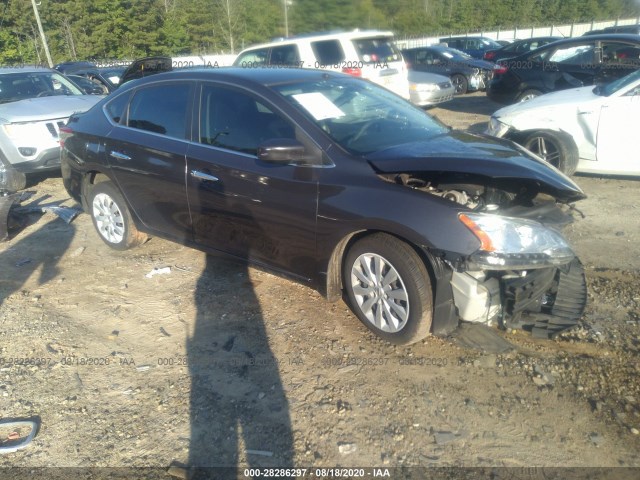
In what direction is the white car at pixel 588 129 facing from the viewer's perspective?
to the viewer's left

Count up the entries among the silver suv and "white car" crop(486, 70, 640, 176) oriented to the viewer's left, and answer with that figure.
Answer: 1

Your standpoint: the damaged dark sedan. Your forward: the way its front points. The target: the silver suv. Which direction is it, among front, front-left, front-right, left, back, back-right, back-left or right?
back

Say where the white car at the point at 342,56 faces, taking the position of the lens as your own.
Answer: facing away from the viewer and to the left of the viewer

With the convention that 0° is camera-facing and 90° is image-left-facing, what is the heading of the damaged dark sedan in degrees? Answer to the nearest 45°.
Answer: approximately 315°

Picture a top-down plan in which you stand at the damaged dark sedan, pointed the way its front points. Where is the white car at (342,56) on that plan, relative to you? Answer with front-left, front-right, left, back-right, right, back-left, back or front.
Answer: back-left

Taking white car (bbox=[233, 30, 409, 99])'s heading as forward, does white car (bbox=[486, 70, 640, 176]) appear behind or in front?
behind

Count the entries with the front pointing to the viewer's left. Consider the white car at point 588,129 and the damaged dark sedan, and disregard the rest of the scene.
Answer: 1

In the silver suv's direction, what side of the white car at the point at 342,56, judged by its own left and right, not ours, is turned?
left
